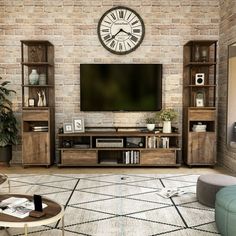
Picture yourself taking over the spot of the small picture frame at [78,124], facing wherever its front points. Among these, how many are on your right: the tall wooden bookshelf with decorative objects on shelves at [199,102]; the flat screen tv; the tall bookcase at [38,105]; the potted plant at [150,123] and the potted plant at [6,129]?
2

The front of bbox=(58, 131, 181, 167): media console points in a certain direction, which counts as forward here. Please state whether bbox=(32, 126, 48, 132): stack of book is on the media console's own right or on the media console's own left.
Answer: on the media console's own right

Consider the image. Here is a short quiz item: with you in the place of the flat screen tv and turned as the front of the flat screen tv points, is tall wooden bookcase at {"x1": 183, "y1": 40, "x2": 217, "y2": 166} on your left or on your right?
on your left

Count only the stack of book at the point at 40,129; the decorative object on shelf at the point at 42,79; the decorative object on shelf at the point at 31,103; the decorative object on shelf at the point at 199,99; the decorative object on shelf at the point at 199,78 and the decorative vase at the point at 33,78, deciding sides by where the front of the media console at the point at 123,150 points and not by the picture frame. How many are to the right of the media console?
4

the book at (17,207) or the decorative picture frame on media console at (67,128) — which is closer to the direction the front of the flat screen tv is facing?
the book

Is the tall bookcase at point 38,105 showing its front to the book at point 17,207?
yes

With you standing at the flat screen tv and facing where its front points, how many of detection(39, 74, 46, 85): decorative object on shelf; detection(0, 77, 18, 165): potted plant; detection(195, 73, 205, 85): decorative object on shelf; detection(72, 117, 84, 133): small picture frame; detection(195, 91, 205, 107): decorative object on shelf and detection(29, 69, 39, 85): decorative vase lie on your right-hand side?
4

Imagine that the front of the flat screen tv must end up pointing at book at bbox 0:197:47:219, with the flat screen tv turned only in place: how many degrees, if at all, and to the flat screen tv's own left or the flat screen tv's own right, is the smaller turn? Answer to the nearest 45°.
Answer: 0° — it already faces it
